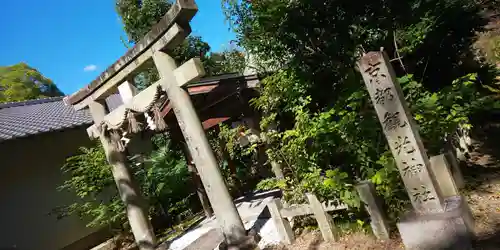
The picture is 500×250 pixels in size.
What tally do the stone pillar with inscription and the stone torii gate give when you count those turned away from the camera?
0

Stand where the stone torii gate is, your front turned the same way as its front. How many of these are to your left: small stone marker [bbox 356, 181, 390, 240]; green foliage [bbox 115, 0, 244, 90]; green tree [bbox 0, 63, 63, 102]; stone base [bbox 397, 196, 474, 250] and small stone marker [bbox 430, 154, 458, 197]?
3

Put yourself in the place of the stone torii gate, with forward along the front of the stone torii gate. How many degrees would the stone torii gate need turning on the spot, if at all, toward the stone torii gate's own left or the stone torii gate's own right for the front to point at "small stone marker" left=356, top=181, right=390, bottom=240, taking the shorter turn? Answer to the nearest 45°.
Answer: approximately 90° to the stone torii gate's own left

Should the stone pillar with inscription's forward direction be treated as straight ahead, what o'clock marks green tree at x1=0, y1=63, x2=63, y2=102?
The green tree is roughly at 4 o'clock from the stone pillar with inscription.

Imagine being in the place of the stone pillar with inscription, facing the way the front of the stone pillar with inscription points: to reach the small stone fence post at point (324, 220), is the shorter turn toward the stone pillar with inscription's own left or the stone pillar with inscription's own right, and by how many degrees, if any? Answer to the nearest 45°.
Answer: approximately 135° to the stone pillar with inscription's own right

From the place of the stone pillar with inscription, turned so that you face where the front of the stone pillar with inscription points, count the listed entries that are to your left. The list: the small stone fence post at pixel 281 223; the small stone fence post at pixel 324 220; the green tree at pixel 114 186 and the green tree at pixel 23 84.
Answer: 0

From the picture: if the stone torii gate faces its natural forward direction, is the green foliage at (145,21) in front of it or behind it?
behind

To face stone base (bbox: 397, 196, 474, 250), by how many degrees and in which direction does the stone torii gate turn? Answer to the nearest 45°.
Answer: approximately 90° to its left

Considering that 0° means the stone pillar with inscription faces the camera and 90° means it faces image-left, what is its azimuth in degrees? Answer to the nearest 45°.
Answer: approximately 0°

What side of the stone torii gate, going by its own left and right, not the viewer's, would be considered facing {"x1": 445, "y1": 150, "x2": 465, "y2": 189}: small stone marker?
left

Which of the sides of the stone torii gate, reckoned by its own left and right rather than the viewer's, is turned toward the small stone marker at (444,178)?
left

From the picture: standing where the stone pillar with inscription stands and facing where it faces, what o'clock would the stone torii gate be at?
The stone torii gate is roughly at 3 o'clock from the stone pillar with inscription.

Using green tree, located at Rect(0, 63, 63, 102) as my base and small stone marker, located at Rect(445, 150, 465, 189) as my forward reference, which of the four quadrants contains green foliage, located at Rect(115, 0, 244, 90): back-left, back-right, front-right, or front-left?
front-left

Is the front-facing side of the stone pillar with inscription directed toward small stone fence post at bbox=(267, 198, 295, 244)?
no

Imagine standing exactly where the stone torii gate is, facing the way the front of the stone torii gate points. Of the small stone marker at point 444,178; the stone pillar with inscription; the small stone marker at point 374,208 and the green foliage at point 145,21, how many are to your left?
3

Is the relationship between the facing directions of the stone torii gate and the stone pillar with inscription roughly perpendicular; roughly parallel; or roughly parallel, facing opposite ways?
roughly parallel

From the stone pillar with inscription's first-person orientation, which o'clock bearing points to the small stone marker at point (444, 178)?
The small stone marker is roughly at 7 o'clock from the stone pillar with inscription.

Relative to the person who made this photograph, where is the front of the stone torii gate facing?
facing the viewer and to the left of the viewer
